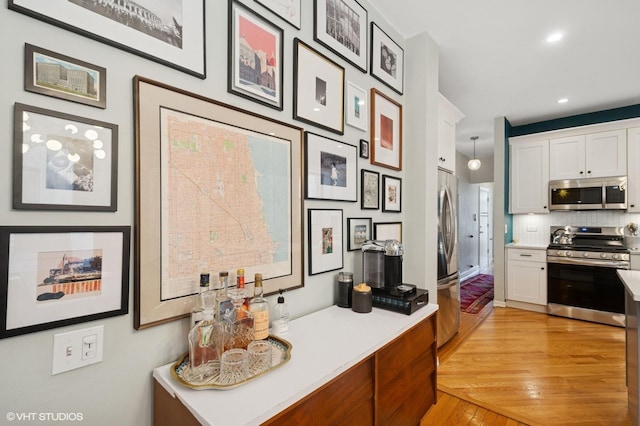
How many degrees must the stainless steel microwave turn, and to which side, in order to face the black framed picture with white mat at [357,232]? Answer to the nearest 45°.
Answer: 0° — it already faces it

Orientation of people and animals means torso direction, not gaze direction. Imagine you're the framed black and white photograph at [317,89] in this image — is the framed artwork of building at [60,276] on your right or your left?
on your right

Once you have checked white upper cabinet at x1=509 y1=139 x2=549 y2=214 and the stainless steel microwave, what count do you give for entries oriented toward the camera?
2

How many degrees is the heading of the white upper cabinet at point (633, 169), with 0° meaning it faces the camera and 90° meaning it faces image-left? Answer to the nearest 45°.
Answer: approximately 0°

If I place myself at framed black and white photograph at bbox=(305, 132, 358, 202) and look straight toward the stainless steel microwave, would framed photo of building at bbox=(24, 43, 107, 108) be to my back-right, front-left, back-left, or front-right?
back-right

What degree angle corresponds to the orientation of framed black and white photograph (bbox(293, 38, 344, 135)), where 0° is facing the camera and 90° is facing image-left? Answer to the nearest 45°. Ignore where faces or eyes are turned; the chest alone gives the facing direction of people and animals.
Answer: approximately 315°

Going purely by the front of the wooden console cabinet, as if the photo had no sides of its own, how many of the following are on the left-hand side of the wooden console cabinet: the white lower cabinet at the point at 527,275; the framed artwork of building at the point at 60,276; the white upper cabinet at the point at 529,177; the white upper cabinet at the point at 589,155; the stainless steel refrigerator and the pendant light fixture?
5

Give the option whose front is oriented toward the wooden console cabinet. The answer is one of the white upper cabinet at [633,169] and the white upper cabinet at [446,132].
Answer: the white upper cabinet at [633,169]

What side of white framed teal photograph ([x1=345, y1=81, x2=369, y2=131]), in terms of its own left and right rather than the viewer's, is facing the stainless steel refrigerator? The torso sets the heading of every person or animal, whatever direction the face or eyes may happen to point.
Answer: left

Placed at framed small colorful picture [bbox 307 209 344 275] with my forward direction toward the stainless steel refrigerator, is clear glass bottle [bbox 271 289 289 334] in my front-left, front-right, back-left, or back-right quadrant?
back-right

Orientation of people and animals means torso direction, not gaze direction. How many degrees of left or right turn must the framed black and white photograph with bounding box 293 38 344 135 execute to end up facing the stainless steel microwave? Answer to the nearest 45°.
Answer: approximately 90° to its left
